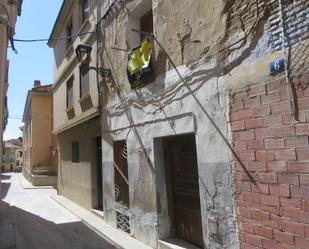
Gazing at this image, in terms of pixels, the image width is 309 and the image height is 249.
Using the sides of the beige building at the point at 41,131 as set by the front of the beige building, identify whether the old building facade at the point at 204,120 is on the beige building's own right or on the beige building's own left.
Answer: on the beige building's own left

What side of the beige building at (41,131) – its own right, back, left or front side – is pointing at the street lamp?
left

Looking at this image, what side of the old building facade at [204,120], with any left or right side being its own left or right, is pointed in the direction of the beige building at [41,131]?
right

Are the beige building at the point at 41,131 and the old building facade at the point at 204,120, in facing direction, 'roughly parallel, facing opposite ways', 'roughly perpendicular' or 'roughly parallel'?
roughly parallel

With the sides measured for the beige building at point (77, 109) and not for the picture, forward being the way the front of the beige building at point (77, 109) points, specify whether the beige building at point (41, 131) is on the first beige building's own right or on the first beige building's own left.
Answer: on the first beige building's own right

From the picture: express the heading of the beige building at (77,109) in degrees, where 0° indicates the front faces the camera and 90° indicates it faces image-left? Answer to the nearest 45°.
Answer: approximately 45°

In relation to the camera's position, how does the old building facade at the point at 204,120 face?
facing the viewer and to the left of the viewer
